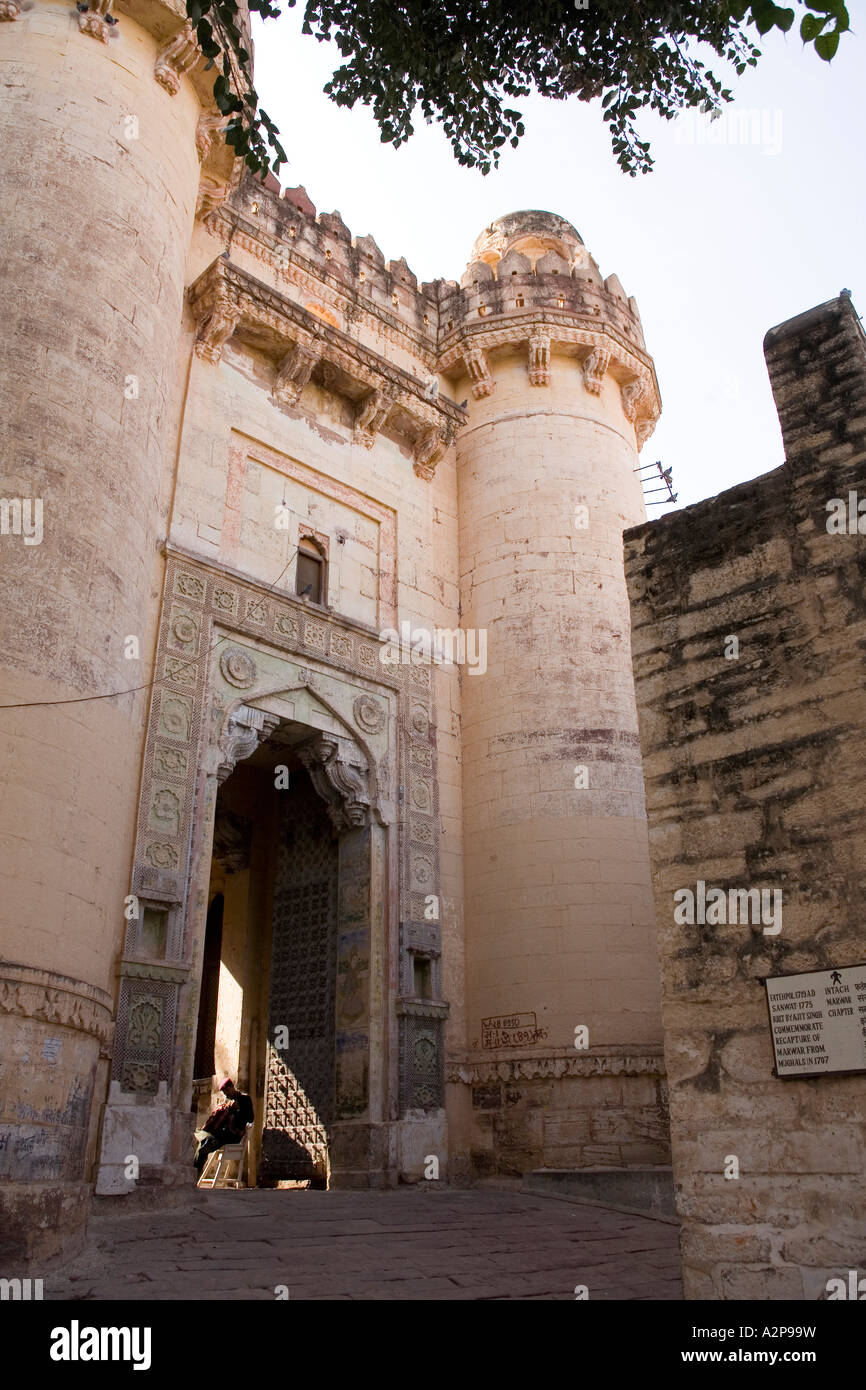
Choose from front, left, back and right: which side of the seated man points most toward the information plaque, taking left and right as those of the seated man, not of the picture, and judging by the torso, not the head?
left

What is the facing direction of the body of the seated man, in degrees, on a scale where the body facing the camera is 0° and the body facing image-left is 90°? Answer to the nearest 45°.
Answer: approximately 90°
